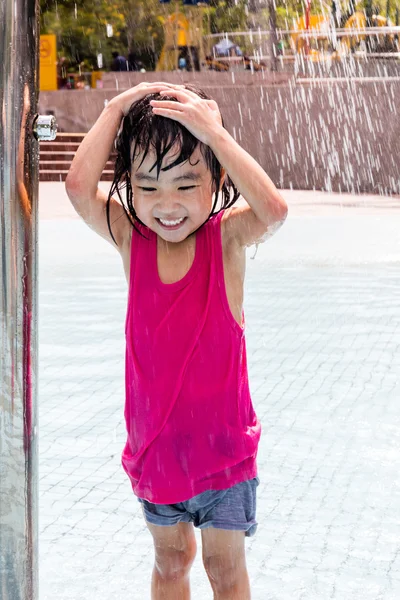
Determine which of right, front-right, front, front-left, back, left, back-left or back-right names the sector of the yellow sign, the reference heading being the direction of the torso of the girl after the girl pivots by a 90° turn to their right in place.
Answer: right

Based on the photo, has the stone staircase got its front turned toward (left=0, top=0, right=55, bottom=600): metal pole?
yes

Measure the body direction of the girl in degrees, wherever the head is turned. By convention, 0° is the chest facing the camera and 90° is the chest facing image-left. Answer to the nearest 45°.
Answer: approximately 0°

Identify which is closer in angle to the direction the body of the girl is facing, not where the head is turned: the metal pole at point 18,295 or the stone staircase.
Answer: the metal pole

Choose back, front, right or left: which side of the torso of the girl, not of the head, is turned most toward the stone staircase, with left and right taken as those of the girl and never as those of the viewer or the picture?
back

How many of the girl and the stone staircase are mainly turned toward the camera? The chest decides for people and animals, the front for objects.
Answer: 2
